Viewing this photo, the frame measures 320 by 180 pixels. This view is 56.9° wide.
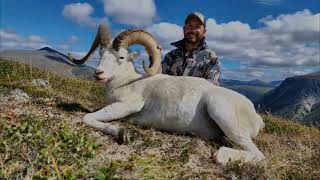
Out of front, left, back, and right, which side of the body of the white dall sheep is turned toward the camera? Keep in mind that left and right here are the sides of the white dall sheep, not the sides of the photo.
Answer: left
